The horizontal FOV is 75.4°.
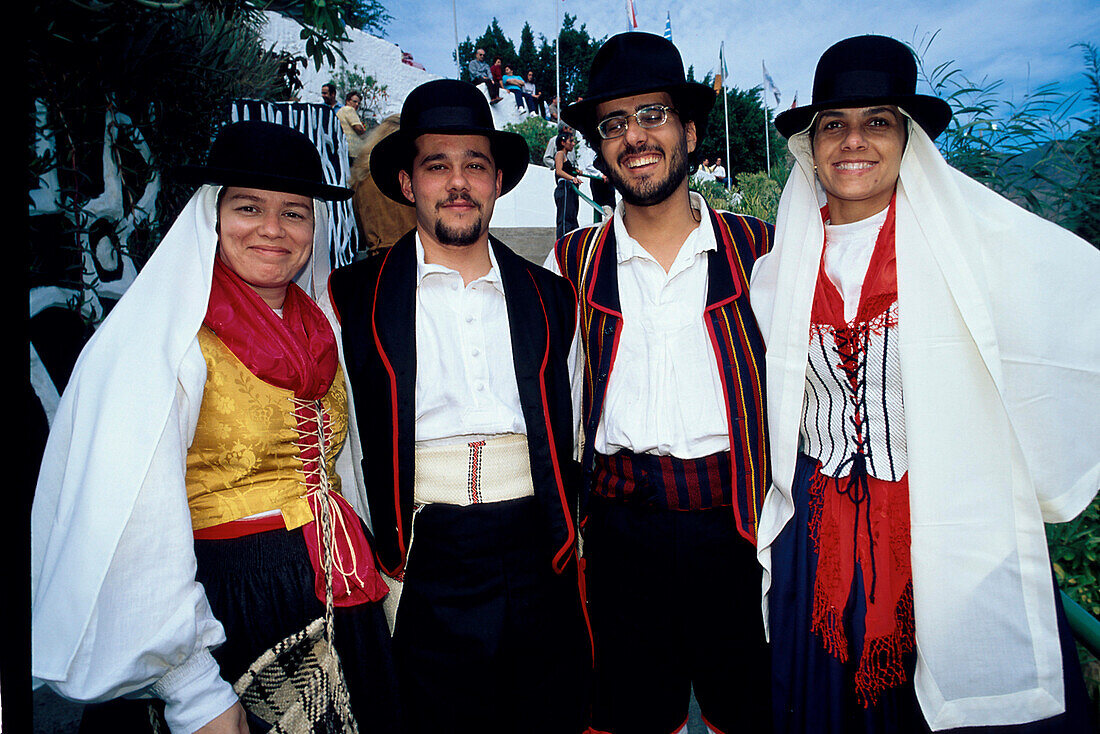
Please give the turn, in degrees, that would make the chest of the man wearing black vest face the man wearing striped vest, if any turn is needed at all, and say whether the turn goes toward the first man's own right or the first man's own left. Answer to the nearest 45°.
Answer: approximately 90° to the first man's own left

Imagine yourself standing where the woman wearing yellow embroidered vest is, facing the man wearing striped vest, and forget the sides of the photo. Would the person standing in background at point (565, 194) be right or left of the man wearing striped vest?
left

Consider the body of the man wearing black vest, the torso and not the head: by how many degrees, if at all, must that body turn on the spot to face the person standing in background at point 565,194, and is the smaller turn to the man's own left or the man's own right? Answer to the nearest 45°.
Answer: approximately 180°

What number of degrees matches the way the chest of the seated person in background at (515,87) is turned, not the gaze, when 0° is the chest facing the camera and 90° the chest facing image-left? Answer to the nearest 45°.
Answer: approximately 315°

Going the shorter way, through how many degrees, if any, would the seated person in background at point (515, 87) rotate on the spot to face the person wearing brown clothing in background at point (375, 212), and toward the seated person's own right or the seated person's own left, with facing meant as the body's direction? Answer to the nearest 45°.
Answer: approximately 45° to the seated person's own right

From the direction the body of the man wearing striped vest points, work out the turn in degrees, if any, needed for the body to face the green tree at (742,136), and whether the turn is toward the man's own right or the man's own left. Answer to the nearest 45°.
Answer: approximately 180°
